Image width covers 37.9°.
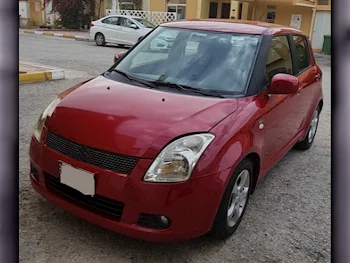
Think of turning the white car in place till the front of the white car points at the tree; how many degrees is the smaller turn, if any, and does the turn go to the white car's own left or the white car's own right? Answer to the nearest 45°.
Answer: approximately 135° to the white car's own left

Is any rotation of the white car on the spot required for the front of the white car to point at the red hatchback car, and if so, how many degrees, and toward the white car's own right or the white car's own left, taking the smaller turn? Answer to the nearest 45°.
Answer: approximately 45° to the white car's own right

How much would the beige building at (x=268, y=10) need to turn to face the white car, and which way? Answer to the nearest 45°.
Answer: approximately 45° to its right

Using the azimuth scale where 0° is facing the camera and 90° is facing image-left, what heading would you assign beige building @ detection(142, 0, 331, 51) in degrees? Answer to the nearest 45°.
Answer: approximately 0°

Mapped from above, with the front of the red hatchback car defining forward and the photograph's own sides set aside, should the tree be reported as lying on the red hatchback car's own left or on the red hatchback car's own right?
on the red hatchback car's own right

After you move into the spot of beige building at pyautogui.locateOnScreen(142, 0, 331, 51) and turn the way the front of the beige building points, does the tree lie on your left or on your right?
on your right

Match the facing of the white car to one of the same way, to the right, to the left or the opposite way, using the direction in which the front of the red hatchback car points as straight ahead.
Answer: to the left

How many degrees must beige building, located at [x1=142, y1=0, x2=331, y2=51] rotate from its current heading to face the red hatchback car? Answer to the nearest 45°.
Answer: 0° — it already faces it

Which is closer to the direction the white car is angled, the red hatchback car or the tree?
the red hatchback car

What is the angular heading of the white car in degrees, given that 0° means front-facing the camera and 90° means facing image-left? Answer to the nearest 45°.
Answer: approximately 315°

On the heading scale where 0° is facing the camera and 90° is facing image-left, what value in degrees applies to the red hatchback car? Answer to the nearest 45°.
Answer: approximately 45°
